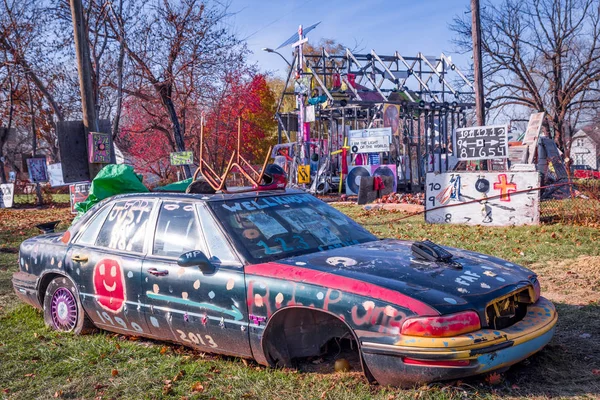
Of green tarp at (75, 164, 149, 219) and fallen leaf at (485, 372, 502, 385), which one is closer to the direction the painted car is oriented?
the fallen leaf

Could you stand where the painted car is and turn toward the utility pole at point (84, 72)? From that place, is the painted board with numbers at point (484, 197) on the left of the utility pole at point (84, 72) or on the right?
right

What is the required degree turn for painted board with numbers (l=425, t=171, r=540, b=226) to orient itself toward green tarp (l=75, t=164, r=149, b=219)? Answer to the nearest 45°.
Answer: approximately 45° to its right

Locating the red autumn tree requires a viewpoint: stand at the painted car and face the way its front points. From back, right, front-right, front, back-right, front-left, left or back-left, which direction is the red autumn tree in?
back-left

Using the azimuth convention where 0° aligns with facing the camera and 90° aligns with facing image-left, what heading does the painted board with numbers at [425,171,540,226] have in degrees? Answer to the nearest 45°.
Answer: approximately 0°

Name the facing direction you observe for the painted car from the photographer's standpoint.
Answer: facing the viewer and to the right of the viewer

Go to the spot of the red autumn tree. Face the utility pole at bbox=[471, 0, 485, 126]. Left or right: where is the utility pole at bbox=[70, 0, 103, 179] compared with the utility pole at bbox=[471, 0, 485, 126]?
right

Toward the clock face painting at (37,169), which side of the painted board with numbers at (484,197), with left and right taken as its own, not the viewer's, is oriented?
right

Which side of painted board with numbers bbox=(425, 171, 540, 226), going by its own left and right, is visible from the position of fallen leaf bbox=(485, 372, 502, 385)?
front

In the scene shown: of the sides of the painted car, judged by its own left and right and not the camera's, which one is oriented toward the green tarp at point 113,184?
back

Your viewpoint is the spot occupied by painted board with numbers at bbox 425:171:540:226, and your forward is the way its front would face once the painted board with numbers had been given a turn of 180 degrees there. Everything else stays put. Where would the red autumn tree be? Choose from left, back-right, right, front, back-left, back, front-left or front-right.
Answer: front-left

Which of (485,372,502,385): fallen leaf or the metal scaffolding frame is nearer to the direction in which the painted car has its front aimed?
the fallen leaf

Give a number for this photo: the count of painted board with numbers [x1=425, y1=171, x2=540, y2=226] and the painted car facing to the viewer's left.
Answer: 0

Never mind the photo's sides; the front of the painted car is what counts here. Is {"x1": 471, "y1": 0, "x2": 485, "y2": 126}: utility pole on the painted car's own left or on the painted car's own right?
on the painted car's own left

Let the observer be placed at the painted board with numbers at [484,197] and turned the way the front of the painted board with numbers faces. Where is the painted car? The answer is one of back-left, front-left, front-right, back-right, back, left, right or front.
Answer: front
